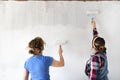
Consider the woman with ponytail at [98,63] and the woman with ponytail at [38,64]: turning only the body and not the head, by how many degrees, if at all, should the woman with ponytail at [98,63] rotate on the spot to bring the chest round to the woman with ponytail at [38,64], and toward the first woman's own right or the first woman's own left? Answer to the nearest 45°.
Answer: approximately 45° to the first woman's own left

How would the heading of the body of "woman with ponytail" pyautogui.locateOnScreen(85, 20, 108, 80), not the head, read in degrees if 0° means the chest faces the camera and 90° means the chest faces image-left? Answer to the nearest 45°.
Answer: approximately 135°
